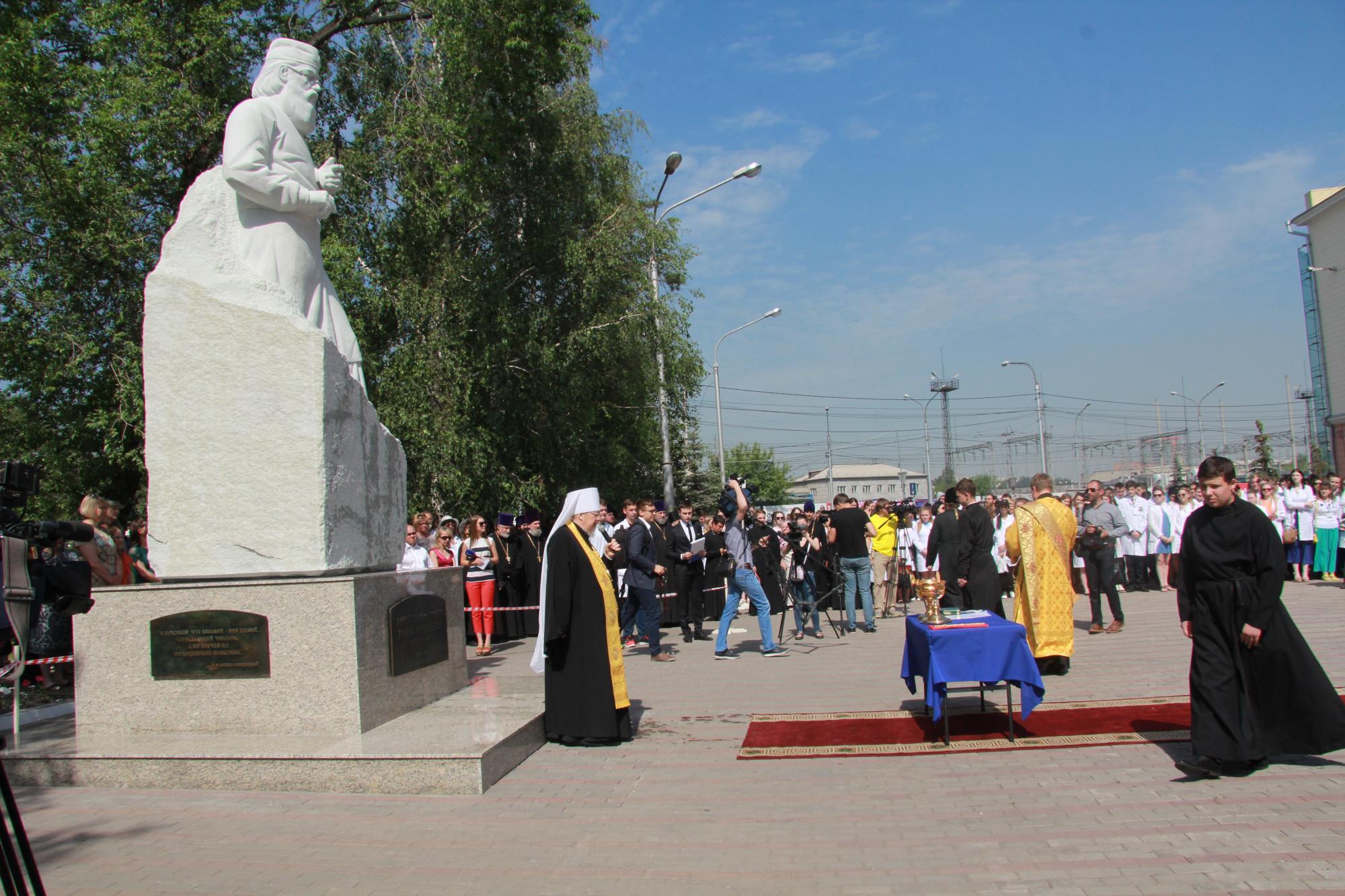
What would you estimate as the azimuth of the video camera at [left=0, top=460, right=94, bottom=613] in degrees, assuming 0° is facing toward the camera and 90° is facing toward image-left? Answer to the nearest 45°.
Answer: approximately 270°

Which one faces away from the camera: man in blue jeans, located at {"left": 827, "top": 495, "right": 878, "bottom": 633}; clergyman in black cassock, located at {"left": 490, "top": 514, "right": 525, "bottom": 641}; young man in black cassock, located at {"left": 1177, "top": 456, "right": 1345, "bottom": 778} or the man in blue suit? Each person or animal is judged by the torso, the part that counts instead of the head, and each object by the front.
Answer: the man in blue jeans

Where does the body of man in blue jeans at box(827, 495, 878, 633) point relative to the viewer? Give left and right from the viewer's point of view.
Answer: facing away from the viewer

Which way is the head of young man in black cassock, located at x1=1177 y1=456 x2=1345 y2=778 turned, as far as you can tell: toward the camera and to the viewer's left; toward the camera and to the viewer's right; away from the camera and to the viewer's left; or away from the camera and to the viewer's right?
toward the camera and to the viewer's left

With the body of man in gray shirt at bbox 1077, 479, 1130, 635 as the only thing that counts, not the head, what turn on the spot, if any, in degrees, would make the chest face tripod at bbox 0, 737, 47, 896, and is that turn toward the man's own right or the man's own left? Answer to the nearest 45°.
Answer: approximately 45° to the man's own left
